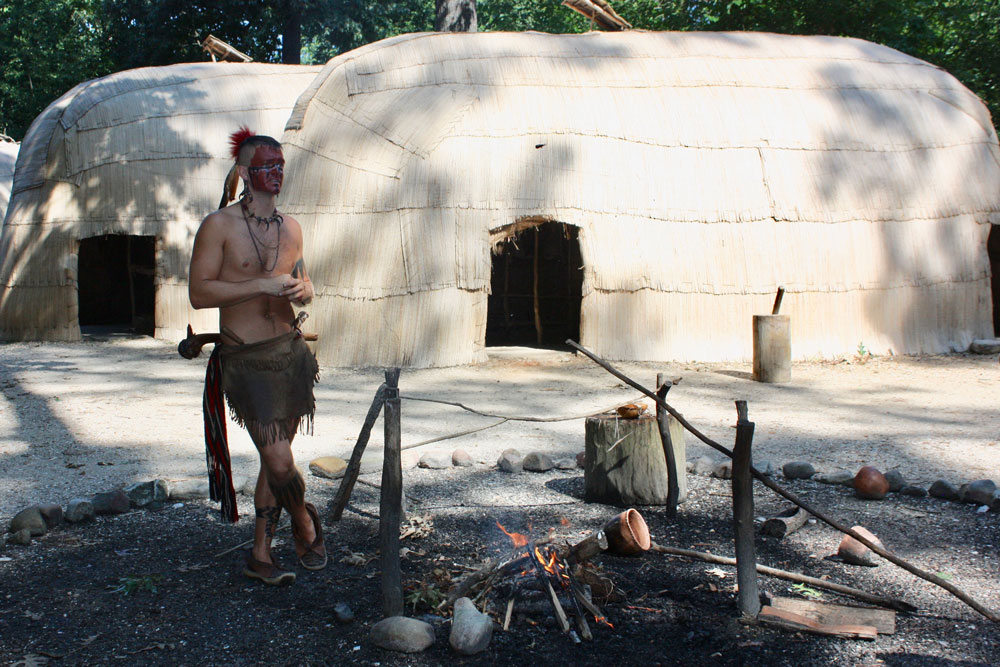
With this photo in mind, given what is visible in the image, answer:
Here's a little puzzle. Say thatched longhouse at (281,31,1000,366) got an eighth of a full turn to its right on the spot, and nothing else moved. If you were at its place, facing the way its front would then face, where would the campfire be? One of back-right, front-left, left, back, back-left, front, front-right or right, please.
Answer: front-left

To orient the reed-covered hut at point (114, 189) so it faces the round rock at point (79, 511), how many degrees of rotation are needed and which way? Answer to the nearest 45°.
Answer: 0° — it already faces it

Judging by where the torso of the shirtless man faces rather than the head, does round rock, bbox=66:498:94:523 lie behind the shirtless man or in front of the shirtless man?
behind

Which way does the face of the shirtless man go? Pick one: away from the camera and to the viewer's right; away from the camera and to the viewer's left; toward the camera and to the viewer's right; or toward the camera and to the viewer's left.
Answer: toward the camera and to the viewer's right

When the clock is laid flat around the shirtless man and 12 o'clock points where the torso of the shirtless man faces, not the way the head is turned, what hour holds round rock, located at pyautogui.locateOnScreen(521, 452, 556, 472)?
The round rock is roughly at 9 o'clock from the shirtless man.

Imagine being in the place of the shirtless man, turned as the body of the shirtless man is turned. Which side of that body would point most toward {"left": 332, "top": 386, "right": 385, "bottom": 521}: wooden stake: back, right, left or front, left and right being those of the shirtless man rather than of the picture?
left

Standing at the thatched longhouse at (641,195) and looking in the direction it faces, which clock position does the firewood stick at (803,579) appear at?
The firewood stick is roughly at 12 o'clock from the thatched longhouse.

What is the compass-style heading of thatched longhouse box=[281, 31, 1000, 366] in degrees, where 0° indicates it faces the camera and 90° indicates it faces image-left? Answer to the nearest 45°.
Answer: approximately 0°

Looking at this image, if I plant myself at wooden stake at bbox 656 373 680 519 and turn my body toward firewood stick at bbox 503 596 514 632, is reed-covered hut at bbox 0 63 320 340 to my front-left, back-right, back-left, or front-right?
back-right

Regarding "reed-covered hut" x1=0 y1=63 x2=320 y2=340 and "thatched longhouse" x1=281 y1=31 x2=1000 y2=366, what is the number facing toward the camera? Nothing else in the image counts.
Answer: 2

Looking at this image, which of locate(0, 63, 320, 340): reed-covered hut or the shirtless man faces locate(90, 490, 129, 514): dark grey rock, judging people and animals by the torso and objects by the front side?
the reed-covered hut

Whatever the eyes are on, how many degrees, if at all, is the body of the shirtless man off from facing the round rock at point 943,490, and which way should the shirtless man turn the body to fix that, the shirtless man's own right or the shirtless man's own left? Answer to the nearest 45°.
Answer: approximately 45° to the shirtless man's own left

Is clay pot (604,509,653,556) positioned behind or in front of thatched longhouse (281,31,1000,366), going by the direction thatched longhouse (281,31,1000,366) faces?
in front
